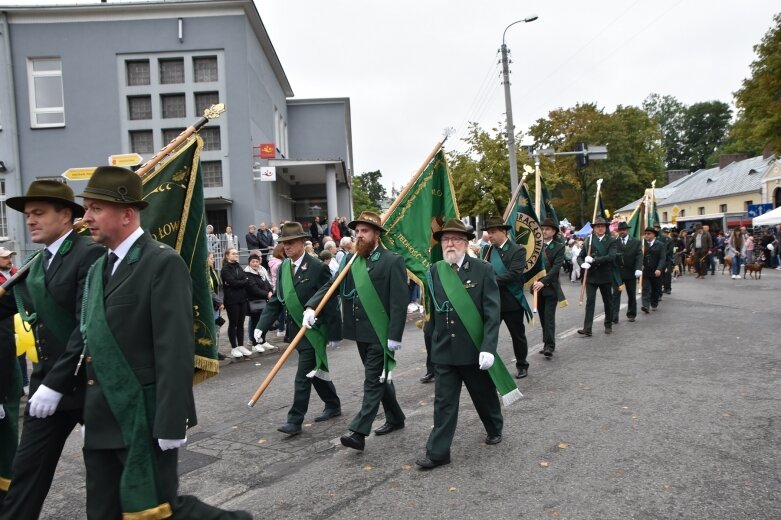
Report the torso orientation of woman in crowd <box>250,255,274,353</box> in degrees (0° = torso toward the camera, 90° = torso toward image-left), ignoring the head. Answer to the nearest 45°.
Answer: approximately 315°

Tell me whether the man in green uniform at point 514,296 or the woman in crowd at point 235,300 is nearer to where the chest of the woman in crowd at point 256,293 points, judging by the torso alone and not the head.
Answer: the man in green uniform

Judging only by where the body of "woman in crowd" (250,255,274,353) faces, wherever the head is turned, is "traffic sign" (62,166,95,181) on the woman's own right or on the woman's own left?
on the woman's own right

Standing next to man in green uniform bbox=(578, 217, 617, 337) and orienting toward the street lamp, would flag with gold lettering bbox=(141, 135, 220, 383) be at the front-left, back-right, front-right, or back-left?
back-left

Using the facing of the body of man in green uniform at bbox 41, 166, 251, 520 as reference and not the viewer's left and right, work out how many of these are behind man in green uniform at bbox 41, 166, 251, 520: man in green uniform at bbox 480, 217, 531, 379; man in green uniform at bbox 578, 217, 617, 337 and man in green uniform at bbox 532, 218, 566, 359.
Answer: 3

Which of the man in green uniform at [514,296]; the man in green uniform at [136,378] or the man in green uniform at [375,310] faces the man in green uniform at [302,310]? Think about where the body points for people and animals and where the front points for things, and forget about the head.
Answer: the man in green uniform at [514,296]

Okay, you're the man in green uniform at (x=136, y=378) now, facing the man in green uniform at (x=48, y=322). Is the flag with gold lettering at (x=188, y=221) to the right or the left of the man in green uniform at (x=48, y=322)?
right

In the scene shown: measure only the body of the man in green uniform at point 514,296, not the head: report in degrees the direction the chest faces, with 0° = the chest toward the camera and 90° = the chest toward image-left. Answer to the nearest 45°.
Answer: approximately 45°

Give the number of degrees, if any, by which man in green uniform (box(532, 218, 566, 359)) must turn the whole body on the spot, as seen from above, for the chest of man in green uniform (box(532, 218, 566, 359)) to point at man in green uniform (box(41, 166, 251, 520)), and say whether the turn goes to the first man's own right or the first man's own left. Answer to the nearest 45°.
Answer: approximately 45° to the first man's own left

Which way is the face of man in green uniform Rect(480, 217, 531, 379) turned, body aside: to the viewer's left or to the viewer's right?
to the viewer's left

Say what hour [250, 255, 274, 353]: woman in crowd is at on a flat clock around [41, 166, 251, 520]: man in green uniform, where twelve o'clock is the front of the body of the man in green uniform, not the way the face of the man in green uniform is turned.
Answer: The woman in crowd is roughly at 5 o'clock from the man in green uniform.
